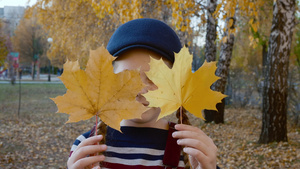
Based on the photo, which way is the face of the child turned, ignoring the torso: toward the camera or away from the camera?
toward the camera

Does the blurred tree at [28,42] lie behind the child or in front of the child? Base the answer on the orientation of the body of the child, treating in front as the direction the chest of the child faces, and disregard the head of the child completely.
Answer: behind

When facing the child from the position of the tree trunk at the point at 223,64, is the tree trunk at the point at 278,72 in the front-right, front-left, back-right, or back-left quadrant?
front-left

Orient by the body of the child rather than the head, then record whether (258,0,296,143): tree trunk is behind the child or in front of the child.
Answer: behind

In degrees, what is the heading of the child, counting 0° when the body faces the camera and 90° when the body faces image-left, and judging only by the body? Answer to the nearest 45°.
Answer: approximately 0°

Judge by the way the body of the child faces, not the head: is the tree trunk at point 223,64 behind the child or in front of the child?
behind

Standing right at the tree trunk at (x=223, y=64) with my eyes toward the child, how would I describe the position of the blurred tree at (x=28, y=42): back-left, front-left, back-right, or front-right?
back-right

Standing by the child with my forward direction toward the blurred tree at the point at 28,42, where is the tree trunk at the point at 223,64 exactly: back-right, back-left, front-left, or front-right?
front-right
